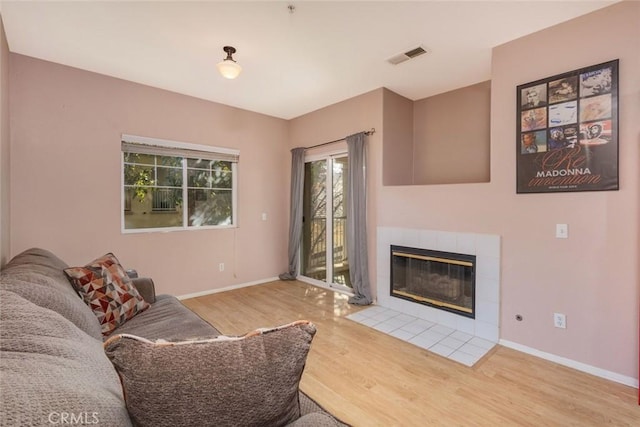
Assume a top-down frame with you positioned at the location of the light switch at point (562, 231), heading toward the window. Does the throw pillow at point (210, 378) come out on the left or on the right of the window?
left

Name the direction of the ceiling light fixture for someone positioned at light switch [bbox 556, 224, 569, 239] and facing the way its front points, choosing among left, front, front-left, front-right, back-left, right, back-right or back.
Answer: front-right

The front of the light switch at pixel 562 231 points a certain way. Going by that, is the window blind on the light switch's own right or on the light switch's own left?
on the light switch's own right

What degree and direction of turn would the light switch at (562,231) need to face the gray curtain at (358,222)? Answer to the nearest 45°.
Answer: approximately 90° to its right

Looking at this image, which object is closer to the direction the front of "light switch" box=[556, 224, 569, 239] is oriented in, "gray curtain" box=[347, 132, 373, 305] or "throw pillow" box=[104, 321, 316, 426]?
the throw pillow

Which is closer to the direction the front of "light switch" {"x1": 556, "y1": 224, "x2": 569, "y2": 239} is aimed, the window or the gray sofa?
the gray sofa

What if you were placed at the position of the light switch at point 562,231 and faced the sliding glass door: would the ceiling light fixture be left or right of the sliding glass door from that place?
left

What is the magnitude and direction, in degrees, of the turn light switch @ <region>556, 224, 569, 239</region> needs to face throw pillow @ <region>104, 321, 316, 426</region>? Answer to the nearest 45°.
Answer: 0° — it already faces it

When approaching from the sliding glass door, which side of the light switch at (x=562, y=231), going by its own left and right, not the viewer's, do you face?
right

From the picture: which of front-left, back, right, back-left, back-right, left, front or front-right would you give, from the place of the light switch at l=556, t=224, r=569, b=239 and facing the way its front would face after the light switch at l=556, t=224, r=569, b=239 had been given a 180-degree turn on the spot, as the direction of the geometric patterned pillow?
back-left

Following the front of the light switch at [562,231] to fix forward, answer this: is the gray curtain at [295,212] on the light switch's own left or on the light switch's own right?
on the light switch's own right

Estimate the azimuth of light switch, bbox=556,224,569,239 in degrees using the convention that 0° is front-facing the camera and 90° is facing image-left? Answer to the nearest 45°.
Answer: approximately 0°

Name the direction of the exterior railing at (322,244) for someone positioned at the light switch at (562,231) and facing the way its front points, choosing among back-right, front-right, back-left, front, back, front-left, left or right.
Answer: right

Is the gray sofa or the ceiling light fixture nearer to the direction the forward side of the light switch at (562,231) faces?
the gray sofa
